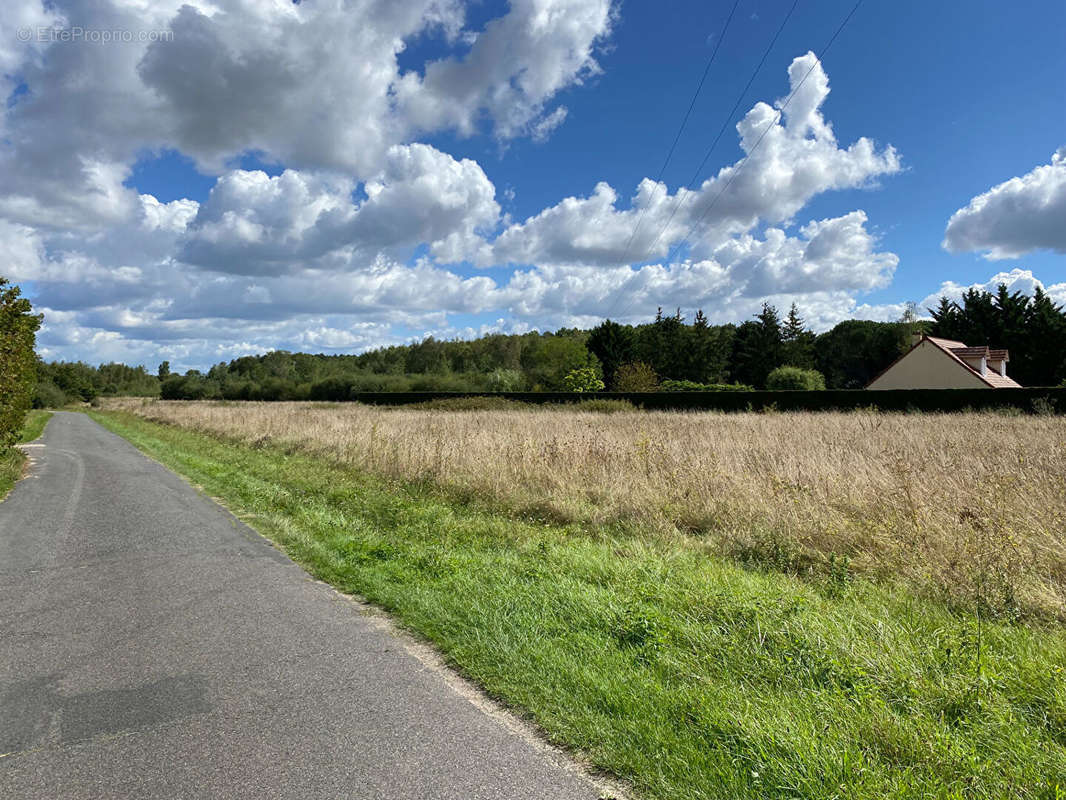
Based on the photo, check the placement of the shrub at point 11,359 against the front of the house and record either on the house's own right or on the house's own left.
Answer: on the house's own right

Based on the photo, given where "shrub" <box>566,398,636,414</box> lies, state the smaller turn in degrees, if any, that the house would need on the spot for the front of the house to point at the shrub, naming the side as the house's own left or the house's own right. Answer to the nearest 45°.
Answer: approximately 135° to the house's own right

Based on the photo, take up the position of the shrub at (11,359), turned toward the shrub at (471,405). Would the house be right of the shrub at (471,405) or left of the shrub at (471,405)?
right

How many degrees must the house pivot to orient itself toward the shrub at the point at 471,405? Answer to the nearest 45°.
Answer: approximately 135° to its right
